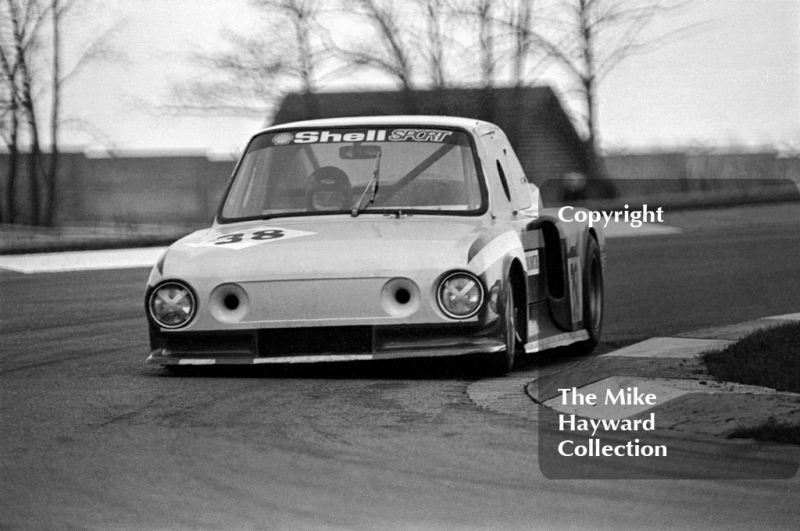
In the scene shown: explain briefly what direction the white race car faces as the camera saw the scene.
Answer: facing the viewer
